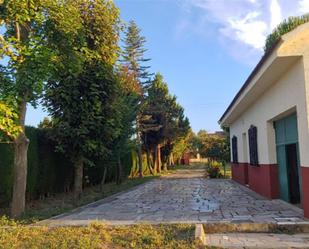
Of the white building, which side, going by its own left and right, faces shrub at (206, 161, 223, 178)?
right

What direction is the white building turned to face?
to the viewer's left

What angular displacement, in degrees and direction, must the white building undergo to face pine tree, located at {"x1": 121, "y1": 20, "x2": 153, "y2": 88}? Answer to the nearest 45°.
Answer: approximately 45° to its right
